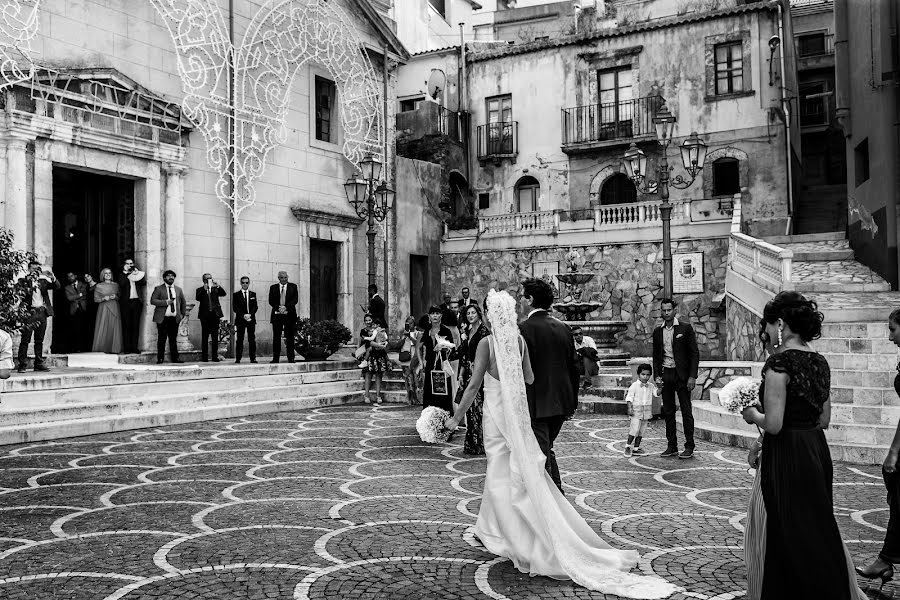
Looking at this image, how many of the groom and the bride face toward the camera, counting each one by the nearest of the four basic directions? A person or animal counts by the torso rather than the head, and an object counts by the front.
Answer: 0

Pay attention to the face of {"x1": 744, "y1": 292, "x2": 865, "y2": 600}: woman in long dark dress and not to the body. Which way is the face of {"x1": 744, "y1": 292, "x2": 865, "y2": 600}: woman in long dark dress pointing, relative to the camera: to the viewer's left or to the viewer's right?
to the viewer's left

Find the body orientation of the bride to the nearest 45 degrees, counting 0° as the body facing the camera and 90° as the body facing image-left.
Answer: approximately 135°

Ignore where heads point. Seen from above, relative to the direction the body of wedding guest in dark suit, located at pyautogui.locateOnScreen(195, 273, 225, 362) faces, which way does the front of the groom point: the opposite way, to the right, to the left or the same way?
the opposite way

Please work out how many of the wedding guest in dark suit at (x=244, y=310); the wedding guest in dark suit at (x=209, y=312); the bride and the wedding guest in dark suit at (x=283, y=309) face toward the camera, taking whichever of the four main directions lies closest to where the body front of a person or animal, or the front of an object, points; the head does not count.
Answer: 3

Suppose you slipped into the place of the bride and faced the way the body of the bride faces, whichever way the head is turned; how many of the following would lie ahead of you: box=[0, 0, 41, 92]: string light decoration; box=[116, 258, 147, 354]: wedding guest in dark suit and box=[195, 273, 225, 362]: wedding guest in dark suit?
3

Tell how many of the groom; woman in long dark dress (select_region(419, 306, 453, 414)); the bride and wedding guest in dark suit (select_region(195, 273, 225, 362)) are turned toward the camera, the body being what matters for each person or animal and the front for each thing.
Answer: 2

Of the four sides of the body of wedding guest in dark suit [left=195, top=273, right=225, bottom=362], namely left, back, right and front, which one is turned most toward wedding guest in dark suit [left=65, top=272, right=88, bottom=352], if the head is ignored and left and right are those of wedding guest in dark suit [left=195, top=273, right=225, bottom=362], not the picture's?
right

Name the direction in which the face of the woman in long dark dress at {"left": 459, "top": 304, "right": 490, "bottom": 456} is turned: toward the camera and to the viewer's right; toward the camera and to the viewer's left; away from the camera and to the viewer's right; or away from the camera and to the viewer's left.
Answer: toward the camera and to the viewer's left

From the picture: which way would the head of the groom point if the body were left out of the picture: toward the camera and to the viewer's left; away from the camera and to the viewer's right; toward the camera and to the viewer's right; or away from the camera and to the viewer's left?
away from the camera and to the viewer's left

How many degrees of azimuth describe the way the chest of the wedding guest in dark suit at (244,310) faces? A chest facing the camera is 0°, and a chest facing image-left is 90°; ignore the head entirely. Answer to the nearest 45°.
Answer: approximately 0°

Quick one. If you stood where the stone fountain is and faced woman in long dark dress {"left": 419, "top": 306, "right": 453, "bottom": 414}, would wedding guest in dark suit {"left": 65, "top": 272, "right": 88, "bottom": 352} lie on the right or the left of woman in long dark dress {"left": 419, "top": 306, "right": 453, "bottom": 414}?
right

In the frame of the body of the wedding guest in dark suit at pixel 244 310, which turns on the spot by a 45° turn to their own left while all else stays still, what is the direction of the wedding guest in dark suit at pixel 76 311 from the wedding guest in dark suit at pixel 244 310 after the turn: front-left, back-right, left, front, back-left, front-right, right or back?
back-right

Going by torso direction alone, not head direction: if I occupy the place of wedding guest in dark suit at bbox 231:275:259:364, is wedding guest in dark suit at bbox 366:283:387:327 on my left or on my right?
on my left
